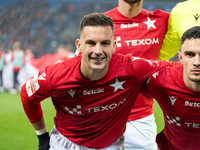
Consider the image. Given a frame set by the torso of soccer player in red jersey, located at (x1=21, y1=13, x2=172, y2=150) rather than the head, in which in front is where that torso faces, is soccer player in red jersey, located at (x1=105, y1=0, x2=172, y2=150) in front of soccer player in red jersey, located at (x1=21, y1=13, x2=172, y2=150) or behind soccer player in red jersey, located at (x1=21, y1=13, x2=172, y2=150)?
behind

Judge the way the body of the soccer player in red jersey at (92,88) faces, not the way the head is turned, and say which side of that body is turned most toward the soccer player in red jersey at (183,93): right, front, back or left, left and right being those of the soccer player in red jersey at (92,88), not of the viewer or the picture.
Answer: left

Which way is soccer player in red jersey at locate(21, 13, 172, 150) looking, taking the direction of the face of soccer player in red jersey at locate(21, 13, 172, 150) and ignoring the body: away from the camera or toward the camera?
toward the camera

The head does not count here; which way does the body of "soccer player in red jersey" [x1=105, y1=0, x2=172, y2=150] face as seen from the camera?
toward the camera

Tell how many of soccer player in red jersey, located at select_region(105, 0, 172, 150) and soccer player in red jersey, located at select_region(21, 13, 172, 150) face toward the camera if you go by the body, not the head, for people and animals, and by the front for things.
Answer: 2

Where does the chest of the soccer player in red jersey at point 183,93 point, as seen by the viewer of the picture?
toward the camera

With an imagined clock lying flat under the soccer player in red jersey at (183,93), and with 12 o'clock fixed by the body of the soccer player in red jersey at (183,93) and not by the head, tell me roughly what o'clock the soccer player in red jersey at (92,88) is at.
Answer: the soccer player in red jersey at (92,88) is roughly at 3 o'clock from the soccer player in red jersey at (183,93).

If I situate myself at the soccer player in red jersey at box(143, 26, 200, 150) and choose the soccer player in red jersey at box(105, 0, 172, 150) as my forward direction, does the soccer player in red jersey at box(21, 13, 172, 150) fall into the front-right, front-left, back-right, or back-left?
front-left

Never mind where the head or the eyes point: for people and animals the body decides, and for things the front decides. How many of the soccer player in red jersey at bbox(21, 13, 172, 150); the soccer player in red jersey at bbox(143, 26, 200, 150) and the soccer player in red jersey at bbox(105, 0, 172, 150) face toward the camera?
3

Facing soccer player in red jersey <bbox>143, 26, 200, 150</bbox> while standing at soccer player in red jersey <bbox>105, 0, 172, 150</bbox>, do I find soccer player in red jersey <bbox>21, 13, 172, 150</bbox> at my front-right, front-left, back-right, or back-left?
front-right

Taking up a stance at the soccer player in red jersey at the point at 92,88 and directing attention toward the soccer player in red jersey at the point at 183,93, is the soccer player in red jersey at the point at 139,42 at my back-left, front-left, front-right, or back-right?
front-left

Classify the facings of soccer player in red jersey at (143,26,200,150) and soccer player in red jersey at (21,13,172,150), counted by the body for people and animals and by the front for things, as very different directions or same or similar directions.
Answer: same or similar directions

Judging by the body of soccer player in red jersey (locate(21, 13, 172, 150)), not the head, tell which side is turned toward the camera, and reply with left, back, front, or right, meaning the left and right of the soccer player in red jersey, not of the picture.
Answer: front

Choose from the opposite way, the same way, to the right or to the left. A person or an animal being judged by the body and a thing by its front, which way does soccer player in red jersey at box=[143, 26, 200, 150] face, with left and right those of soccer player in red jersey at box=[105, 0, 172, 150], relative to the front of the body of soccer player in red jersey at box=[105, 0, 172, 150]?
the same way
